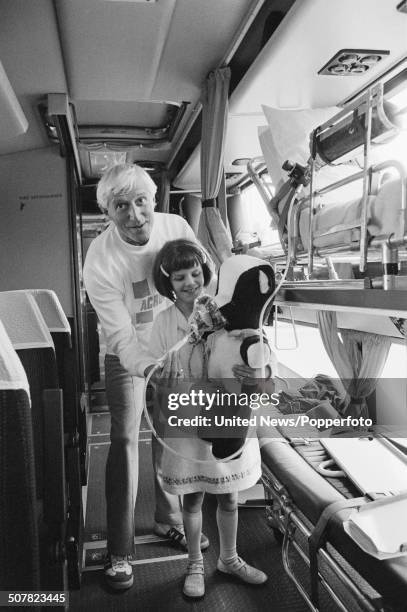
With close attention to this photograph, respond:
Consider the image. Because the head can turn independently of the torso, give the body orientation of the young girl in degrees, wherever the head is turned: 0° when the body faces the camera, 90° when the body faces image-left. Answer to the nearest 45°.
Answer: approximately 315°

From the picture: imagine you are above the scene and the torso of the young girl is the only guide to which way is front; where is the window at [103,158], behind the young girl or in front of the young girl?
behind

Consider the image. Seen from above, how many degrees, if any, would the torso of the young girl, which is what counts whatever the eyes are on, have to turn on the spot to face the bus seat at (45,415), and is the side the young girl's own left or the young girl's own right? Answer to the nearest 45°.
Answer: approximately 90° to the young girl's own right

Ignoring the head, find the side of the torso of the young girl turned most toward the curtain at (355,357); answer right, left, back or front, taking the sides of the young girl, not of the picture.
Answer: left
